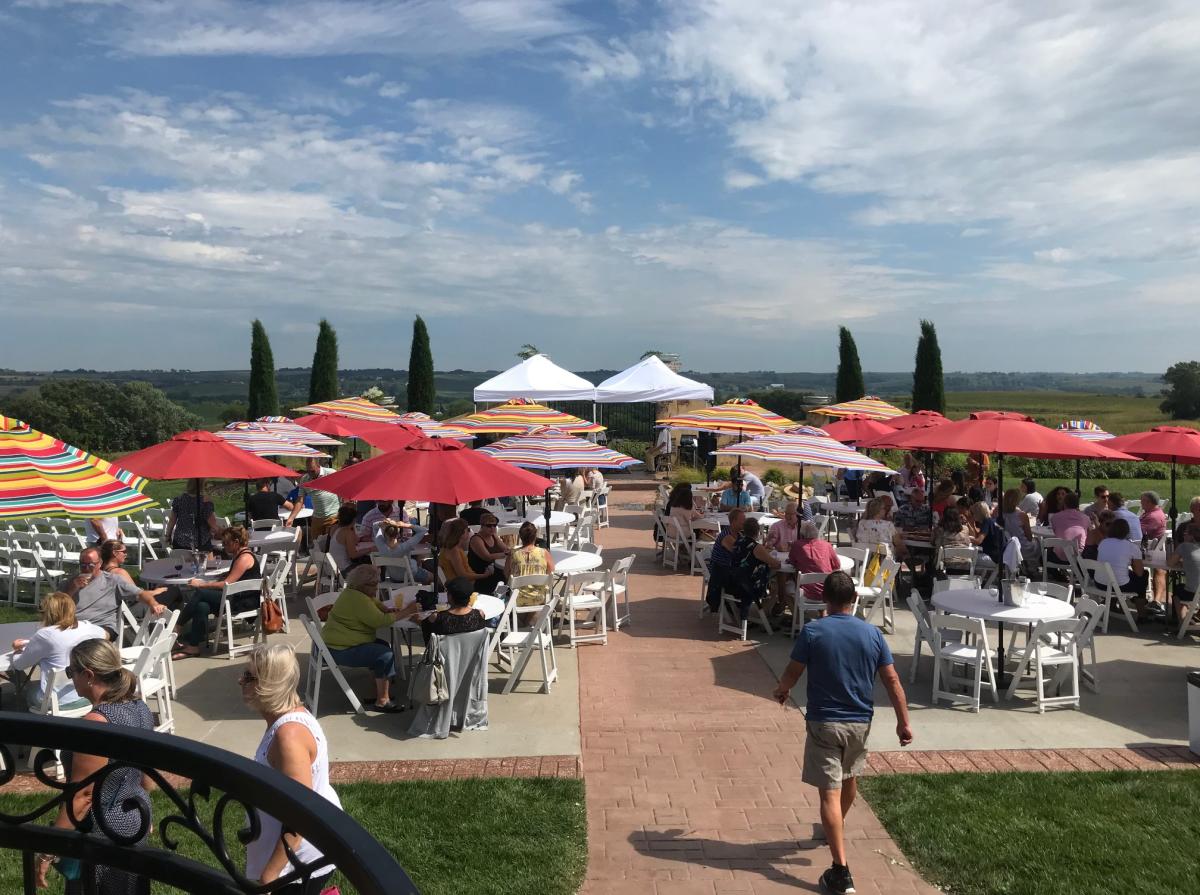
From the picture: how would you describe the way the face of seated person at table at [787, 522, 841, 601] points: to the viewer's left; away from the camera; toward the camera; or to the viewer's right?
away from the camera

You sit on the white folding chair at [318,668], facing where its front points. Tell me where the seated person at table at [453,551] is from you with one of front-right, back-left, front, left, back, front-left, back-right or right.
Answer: front-left

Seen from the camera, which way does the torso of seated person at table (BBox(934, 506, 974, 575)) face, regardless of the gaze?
away from the camera

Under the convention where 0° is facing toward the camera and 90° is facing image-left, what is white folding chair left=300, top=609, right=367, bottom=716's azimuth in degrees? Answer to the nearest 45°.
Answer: approximately 270°

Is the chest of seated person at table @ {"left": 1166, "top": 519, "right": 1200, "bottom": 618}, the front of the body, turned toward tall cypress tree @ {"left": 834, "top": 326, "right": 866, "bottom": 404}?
no

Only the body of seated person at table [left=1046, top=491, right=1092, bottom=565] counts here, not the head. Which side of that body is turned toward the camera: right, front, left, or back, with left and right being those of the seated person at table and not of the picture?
back

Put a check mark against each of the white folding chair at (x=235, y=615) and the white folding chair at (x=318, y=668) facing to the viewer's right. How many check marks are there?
1

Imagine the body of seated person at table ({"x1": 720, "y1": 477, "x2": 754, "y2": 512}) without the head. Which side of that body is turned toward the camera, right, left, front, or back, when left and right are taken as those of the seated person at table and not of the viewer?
front

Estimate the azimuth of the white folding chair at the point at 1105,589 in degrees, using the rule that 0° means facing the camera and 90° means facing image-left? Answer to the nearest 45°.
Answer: approximately 225°

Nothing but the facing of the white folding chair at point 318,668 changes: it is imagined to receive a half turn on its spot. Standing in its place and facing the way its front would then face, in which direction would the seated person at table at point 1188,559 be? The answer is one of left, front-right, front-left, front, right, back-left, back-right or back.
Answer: back

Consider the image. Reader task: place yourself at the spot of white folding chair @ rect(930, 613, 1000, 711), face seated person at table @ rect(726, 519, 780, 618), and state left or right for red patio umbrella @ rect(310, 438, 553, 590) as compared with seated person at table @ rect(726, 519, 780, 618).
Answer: left
